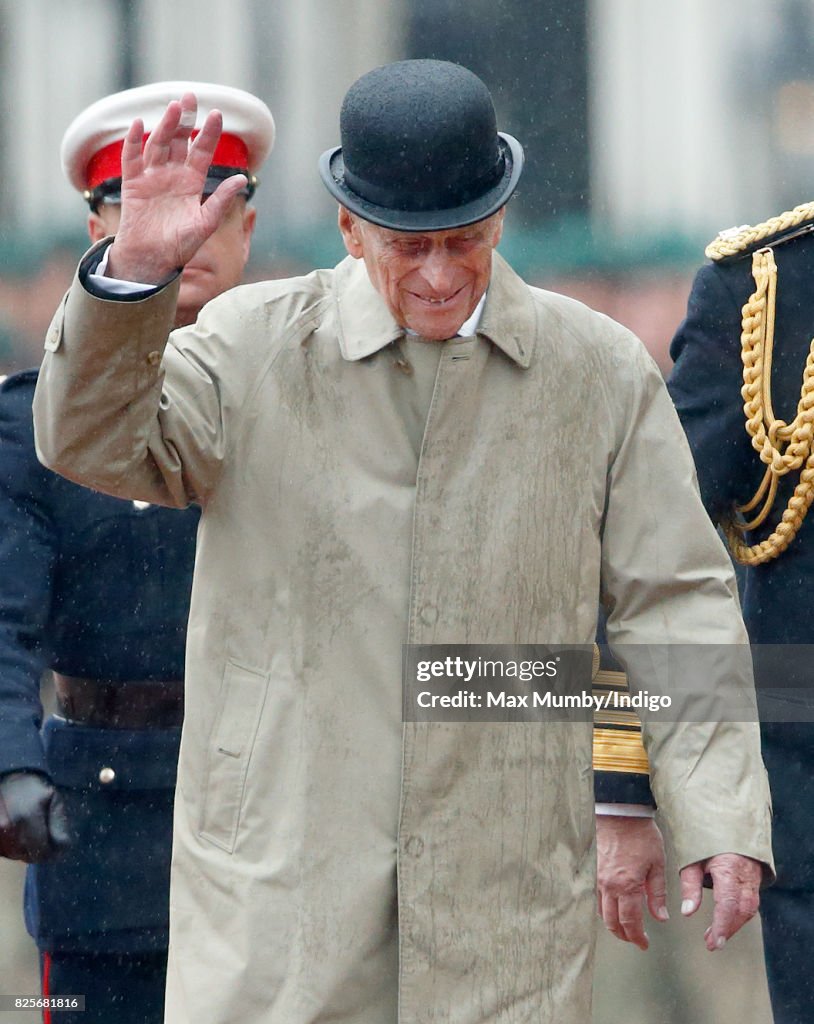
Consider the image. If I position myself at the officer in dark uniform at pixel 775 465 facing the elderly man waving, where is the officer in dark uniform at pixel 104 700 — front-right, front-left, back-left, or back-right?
front-right

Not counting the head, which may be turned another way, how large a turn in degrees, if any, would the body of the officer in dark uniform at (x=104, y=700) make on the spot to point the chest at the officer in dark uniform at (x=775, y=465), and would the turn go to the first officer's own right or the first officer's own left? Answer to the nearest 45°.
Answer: approximately 90° to the first officer's own left

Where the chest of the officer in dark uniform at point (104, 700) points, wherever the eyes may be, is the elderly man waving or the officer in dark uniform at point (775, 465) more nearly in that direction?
the elderly man waving

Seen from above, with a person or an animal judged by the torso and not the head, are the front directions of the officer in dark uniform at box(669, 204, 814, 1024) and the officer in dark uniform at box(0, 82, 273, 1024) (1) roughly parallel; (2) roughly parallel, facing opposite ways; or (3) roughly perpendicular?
roughly parallel

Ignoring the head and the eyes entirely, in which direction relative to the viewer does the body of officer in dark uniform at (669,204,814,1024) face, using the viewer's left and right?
facing the viewer

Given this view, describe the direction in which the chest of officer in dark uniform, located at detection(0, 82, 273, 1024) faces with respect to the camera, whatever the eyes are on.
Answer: toward the camera

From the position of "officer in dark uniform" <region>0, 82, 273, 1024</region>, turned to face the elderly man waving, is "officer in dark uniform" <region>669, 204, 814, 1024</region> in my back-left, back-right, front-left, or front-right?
front-left

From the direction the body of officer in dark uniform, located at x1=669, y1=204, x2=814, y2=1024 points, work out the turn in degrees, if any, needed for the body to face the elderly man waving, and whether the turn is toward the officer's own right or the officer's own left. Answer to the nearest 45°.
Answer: approximately 45° to the officer's own right

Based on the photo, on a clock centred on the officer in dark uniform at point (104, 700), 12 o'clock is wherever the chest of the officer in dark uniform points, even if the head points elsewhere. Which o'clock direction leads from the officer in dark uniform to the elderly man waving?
The elderly man waving is roughly at 11 o'clock from the officer in dark uniform.

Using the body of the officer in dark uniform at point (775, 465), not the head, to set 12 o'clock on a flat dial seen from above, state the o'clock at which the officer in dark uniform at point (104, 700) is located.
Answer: the officer in dark uniform at point (104, 700) is roughly at 3 o'clock from the officer in dark uniform at point (775, 465).

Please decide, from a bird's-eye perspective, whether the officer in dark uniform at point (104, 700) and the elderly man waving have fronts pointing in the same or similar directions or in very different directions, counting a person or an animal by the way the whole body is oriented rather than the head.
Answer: same or similar directions

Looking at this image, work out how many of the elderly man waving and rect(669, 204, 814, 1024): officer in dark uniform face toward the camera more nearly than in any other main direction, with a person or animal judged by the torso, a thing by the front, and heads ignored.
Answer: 2

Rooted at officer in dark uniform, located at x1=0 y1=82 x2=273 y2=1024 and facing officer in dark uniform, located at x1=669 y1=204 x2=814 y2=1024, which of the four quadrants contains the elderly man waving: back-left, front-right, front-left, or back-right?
front-right

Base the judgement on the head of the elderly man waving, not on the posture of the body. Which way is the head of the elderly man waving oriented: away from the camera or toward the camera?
toward the camera
